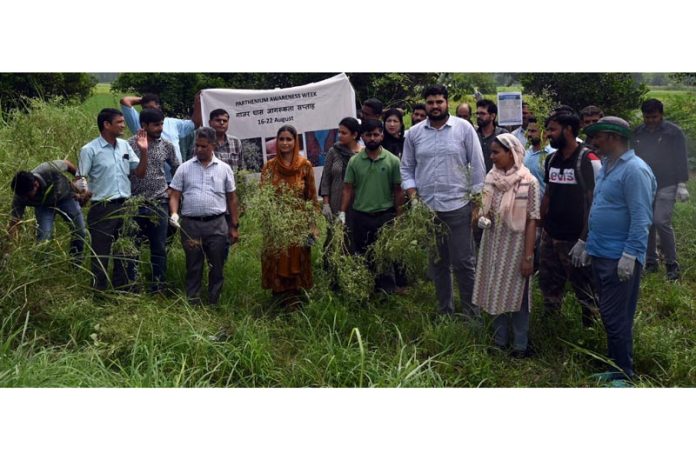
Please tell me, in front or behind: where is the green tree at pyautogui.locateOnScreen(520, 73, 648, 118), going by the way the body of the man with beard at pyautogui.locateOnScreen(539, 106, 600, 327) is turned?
behind

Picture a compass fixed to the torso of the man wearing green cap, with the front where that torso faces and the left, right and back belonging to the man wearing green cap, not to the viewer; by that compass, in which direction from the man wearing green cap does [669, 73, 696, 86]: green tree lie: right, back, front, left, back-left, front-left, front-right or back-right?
right

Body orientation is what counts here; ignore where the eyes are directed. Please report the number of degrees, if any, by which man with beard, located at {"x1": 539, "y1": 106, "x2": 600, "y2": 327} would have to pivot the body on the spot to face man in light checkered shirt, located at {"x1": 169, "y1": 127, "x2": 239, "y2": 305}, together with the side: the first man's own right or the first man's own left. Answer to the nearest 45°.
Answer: approximately 45° to the first man's own right

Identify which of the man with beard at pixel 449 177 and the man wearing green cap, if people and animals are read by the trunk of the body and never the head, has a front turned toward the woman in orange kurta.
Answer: the man wearing green cap

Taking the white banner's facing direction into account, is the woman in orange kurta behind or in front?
in front

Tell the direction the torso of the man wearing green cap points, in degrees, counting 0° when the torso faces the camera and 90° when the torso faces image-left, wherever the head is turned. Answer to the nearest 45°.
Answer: approximately 90°

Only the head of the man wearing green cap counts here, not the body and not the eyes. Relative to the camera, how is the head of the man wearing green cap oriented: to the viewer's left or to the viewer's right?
to the viewer's left
